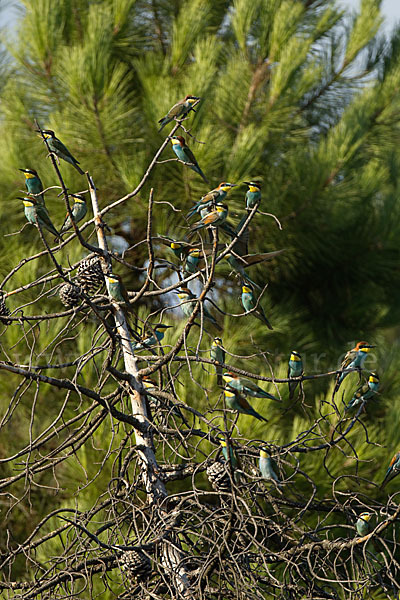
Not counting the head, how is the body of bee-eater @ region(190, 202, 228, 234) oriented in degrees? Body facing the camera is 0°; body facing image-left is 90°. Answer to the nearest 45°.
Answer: approximately 270°

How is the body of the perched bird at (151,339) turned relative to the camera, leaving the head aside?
to the viewer's right

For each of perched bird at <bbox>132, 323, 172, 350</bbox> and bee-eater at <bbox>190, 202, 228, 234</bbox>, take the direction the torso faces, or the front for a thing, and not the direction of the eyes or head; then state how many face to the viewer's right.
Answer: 2
